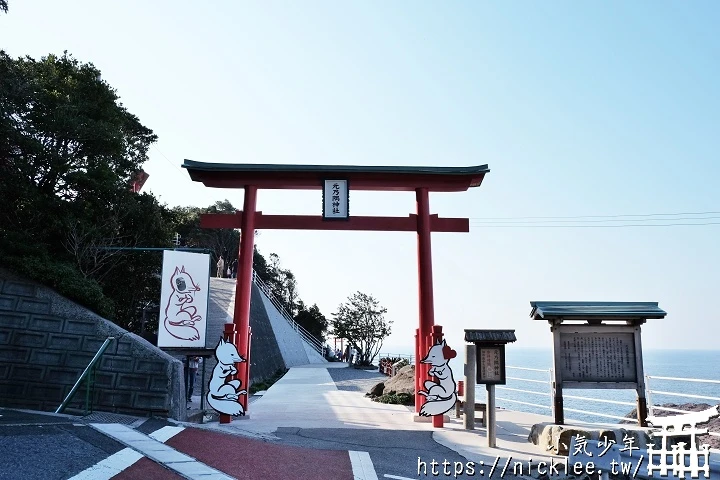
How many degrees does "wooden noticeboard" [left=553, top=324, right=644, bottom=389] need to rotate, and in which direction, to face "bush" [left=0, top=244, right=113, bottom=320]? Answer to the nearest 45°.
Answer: approximately 90° to its right

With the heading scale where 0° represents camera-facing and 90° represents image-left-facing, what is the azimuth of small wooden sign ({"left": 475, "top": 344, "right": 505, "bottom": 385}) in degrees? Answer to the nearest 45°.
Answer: approximately 0°

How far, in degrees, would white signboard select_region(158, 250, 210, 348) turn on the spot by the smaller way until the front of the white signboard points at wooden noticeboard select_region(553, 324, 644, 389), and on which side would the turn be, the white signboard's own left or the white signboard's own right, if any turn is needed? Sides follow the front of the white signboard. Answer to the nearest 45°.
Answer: approximately 45° to the white signboard's own left

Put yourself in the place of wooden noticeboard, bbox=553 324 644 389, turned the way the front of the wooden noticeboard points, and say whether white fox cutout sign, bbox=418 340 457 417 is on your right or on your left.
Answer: on your right

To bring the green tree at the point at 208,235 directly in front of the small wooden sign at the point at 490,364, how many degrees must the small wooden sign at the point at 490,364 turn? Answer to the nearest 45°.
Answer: approximately 135° to its right

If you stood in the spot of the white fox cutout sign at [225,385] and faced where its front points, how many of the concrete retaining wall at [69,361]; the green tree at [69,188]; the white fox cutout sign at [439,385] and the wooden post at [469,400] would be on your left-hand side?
2
